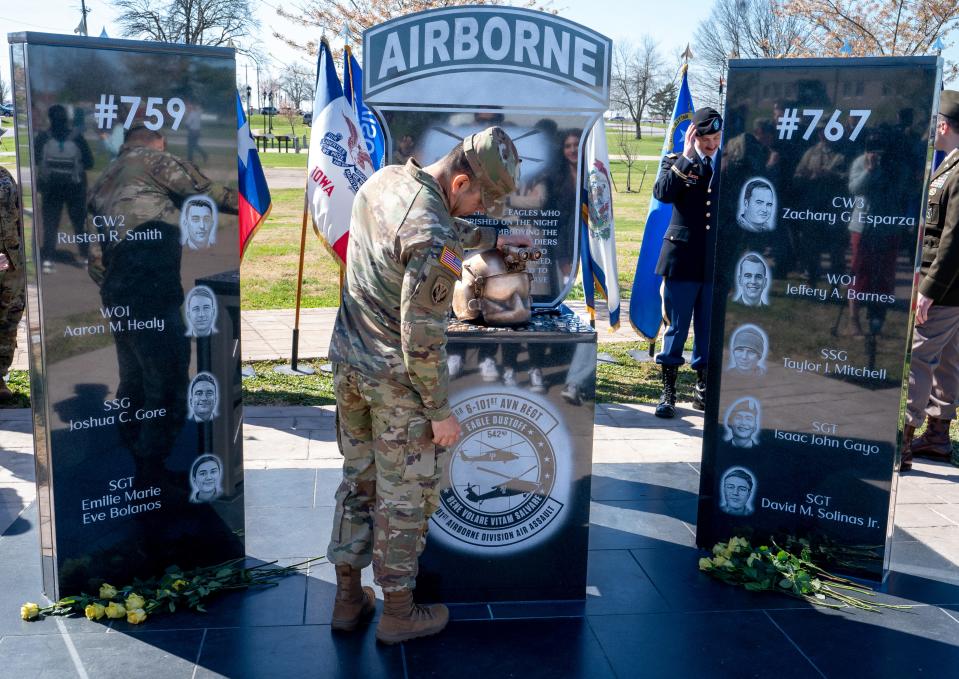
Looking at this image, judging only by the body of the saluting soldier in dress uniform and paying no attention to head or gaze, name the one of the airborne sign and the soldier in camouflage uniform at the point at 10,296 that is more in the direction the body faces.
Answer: the airborne sign

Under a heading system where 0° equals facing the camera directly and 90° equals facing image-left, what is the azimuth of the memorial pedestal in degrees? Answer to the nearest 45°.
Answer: approximately 0°

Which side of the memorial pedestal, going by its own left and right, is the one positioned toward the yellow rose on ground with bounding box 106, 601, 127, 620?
right

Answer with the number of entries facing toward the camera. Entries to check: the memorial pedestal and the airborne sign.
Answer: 2

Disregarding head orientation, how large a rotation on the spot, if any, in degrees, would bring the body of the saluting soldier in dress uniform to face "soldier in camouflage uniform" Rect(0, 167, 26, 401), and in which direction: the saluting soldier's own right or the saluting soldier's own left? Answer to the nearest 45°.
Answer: approximately 135° to the saluting soldier's own right

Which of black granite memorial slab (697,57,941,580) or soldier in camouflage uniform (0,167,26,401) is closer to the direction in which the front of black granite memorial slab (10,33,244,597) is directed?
the black granite memorial slab

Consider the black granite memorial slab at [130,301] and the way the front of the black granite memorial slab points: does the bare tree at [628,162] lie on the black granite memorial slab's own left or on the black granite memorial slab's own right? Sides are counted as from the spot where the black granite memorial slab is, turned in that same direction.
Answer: on the black granite memorial slab's own left

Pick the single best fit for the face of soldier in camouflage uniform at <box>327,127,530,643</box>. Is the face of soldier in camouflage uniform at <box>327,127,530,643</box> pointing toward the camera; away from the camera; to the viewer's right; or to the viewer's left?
to the viewer's right

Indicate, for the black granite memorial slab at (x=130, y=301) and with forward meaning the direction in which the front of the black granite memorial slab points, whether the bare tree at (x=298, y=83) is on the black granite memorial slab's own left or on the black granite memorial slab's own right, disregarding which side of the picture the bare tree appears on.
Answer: on the black granite memorial slab's own left

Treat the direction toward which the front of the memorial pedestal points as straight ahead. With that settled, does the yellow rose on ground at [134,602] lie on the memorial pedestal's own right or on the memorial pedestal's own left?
on the memorial pedestal's own right

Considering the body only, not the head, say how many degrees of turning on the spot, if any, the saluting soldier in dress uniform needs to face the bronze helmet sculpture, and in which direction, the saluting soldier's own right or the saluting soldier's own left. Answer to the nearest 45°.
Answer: approximately 45° to the saluting soldier's own right
